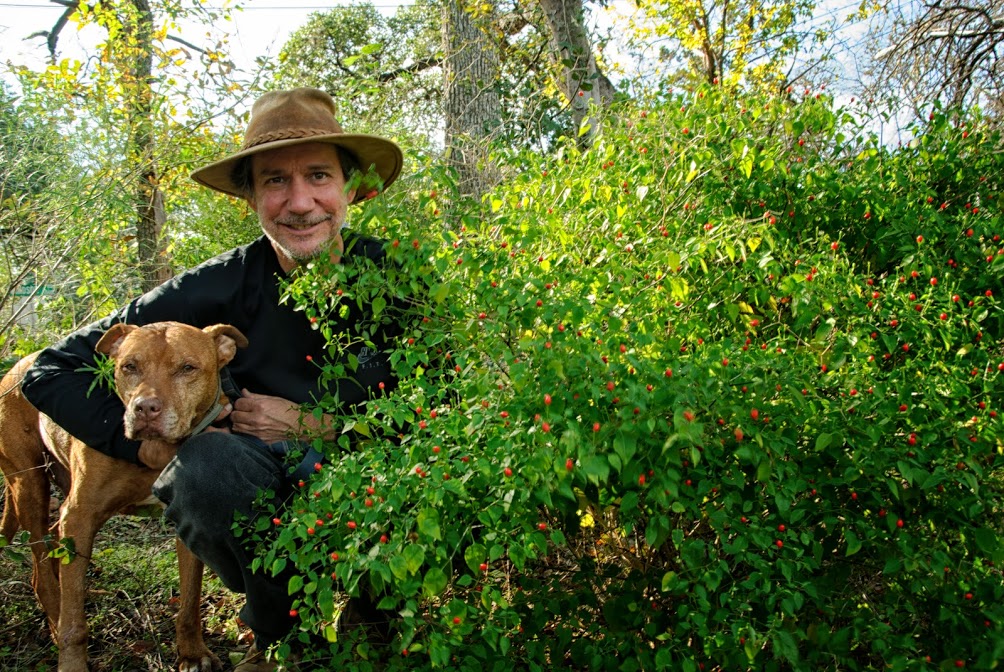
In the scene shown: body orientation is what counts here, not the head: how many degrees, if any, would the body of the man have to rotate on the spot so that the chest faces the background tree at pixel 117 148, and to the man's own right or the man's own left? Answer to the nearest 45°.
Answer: approximately 180°

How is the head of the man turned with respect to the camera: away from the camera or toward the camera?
toward the camera

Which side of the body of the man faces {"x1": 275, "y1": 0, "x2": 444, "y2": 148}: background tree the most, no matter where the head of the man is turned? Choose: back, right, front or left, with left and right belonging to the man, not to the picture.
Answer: back

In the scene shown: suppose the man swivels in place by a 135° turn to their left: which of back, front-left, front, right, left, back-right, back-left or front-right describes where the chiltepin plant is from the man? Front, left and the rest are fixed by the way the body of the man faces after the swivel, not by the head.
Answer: right

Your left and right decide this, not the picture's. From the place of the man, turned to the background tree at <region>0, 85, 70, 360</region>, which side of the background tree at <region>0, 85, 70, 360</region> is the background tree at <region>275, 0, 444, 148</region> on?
right

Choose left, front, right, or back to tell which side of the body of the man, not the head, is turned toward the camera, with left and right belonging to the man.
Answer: front

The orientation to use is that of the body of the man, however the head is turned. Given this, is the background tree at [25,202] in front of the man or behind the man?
behind

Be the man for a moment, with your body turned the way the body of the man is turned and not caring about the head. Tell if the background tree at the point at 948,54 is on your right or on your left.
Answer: on your left
